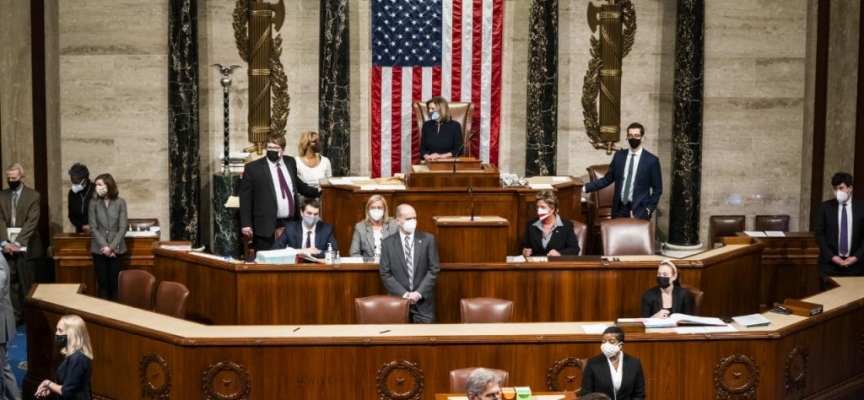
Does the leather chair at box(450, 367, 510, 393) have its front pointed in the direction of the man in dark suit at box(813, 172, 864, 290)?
no

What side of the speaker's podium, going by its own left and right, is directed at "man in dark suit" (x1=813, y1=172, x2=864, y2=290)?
left

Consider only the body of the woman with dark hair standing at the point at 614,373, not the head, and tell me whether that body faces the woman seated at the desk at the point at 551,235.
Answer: no

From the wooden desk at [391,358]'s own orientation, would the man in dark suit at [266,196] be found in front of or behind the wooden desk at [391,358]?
behind

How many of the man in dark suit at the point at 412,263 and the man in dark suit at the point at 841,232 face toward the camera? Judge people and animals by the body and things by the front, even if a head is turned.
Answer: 2

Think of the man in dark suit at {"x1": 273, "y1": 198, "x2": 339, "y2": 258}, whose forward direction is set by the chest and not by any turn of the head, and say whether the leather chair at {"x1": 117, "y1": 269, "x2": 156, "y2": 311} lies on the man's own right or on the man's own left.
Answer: on the man's own right

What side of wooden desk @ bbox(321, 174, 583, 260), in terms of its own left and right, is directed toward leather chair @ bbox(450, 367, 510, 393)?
front

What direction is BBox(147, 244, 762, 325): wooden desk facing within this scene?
toward the camera

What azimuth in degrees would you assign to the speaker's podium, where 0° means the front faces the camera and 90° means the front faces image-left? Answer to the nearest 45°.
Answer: approximately 0°

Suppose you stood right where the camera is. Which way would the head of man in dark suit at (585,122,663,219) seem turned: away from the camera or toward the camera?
toward the camera

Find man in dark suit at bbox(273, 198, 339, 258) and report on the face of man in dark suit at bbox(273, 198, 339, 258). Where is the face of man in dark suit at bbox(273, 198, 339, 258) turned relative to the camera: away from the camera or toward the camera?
toward the camera

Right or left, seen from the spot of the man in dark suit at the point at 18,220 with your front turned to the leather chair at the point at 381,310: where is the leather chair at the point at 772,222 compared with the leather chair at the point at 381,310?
left

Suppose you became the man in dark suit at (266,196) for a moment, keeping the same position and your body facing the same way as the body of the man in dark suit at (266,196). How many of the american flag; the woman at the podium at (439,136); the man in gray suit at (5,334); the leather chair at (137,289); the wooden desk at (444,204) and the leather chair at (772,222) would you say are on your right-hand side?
2
